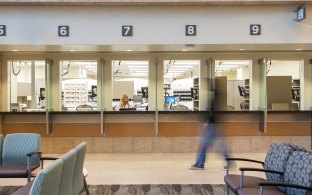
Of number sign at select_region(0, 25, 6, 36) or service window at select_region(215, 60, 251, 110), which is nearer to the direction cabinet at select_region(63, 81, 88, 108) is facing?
the number sign

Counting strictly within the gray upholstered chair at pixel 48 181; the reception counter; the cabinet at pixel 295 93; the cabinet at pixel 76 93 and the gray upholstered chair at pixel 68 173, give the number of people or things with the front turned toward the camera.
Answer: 3

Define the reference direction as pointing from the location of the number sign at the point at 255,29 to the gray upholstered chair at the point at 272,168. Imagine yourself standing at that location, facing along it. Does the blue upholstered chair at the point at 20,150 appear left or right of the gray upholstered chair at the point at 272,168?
right

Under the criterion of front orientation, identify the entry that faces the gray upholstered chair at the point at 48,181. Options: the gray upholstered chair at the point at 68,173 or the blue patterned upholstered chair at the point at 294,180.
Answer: the blue patterned upholstered chair at the point at 294,180

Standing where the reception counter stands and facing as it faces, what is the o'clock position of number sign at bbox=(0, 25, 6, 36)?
The number sign is roughly at 2 o'clock from the reception counter.

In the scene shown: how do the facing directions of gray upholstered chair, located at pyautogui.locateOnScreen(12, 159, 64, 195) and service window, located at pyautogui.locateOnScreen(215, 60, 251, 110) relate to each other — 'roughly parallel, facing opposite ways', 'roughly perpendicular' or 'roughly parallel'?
roughly perpendicular
